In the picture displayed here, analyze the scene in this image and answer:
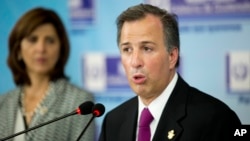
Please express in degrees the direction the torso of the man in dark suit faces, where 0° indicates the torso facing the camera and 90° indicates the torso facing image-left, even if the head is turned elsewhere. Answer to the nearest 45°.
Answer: approximately 45°

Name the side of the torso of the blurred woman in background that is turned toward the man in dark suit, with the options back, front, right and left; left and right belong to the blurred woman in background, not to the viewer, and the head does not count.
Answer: left

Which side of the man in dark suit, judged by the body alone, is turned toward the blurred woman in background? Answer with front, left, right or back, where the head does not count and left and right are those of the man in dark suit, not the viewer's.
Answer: right

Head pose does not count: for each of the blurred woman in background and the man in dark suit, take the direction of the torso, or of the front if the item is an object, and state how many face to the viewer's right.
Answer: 0

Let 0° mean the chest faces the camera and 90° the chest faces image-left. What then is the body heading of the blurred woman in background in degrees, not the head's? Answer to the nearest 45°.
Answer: approximately 45°
